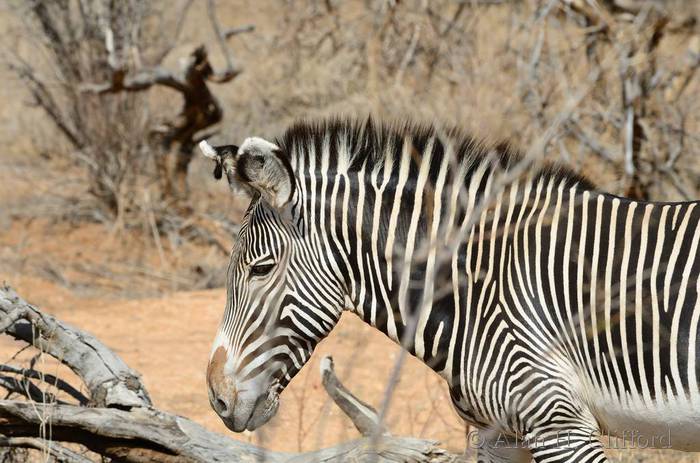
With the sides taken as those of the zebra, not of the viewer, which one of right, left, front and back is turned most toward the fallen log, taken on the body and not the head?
front

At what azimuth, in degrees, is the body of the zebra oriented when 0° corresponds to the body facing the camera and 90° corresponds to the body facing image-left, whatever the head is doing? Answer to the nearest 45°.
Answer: approximately 90°

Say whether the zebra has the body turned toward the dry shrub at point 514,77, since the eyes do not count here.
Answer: no

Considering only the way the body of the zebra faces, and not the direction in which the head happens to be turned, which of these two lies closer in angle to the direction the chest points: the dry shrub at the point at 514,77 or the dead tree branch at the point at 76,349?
the dead tree branch

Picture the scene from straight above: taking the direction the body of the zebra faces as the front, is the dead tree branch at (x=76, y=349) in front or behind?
in front

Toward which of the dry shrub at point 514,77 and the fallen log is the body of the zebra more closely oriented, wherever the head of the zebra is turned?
the fallen log
